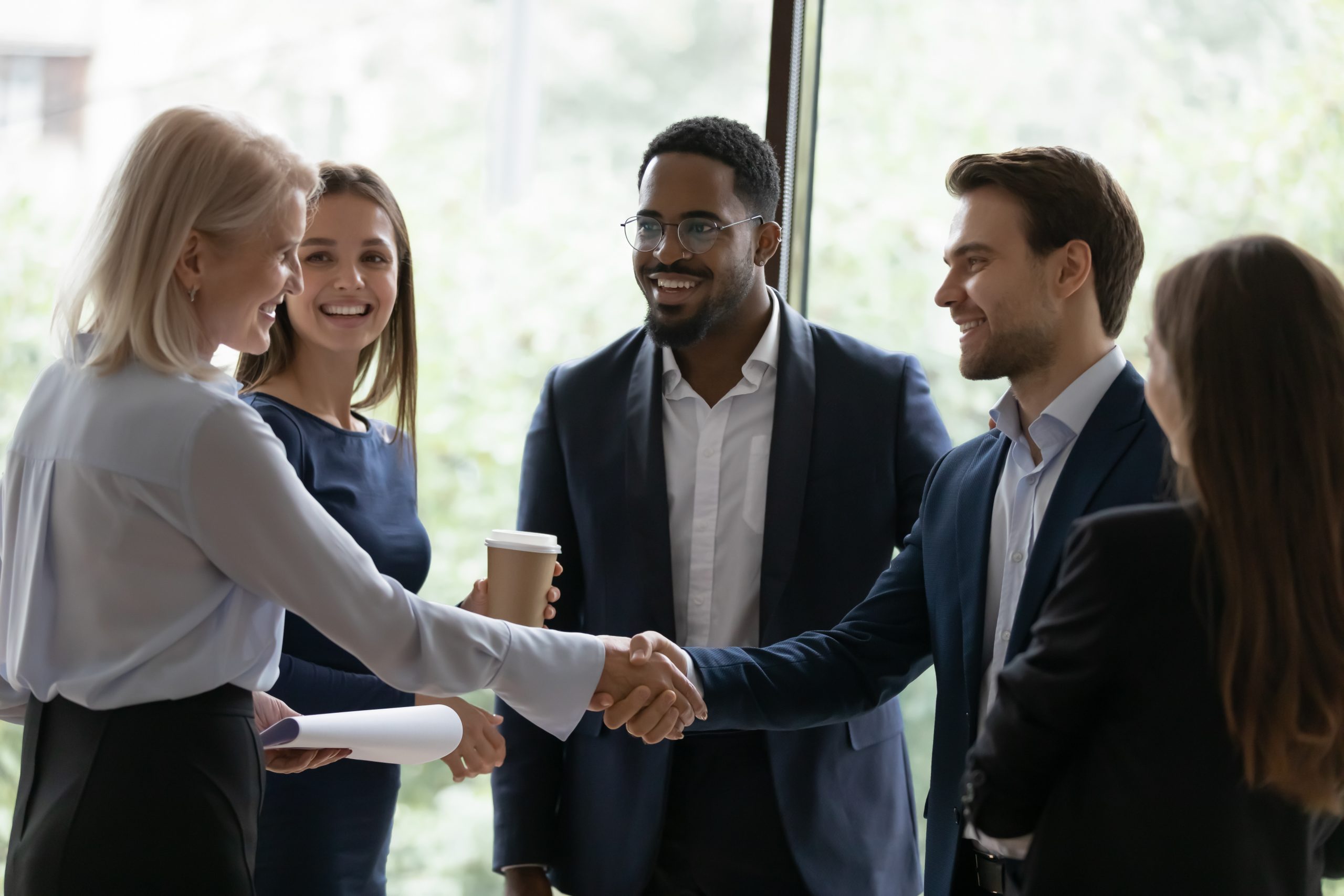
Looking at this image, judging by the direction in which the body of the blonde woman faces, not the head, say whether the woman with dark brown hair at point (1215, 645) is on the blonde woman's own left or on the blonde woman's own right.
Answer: on the blonde woman's own right

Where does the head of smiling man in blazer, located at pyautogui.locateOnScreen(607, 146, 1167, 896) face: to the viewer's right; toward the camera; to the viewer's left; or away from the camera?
to the viewer's left

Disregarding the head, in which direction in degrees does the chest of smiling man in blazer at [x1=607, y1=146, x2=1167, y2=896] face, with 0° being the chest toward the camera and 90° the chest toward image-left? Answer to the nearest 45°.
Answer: approximately 45°

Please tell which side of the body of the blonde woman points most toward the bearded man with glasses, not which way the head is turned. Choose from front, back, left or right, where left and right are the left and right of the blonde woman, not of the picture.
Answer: front

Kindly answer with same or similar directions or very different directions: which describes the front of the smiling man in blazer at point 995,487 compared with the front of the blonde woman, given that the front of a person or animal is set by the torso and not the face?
very different directions

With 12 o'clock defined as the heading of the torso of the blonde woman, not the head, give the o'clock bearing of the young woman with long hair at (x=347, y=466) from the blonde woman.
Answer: The young woman with long hair is roughly at 11 o'clock from the blonde woman.

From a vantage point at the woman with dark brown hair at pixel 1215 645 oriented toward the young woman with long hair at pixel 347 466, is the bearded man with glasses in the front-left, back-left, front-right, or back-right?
front-right

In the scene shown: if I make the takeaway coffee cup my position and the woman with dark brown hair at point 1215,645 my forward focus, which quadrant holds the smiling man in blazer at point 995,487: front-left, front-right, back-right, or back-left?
front-left

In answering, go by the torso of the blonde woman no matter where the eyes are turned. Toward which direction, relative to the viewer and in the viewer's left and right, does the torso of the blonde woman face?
facing away from the viewer and to the right of the viewer

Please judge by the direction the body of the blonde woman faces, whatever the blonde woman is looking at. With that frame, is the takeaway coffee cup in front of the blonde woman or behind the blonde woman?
in front

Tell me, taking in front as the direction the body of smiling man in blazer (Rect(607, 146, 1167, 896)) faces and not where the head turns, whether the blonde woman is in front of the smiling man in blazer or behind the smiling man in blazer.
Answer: in front
